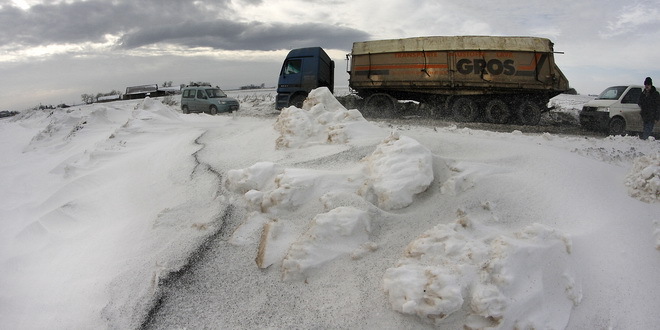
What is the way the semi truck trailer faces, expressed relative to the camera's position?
facing to the left of the viewer

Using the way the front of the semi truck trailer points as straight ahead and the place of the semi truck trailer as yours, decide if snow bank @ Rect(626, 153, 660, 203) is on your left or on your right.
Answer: on your left

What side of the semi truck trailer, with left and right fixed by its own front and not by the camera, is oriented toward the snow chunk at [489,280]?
left

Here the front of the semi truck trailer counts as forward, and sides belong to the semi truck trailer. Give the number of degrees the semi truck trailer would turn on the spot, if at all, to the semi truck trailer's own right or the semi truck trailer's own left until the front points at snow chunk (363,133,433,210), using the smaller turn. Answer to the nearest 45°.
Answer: approximately 90° to the semi truck trailer's own left

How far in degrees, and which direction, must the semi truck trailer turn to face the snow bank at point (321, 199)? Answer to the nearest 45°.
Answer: approximately 90° to its left

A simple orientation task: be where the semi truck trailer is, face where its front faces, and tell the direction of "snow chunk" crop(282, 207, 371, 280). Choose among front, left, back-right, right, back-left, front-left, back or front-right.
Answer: left

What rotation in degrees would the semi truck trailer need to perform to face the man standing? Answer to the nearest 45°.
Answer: approximately 135° to its left

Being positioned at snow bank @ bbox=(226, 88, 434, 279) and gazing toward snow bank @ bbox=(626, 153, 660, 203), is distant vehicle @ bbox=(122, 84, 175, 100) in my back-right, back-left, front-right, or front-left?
back-left

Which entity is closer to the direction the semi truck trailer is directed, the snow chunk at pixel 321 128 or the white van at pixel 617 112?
the snow chunk
